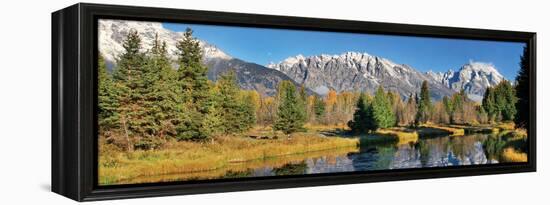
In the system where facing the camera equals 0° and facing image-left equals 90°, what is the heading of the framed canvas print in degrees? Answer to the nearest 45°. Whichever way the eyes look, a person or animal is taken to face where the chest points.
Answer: approximately 315°
